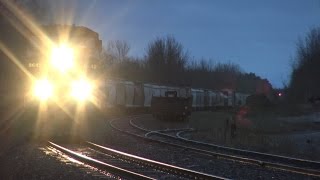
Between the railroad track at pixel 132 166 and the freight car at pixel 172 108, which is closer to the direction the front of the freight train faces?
the railroad track

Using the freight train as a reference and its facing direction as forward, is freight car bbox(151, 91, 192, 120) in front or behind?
behind

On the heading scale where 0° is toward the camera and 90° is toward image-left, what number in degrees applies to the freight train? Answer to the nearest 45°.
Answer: approximately 0°

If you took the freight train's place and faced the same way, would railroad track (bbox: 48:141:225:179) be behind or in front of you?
in front
